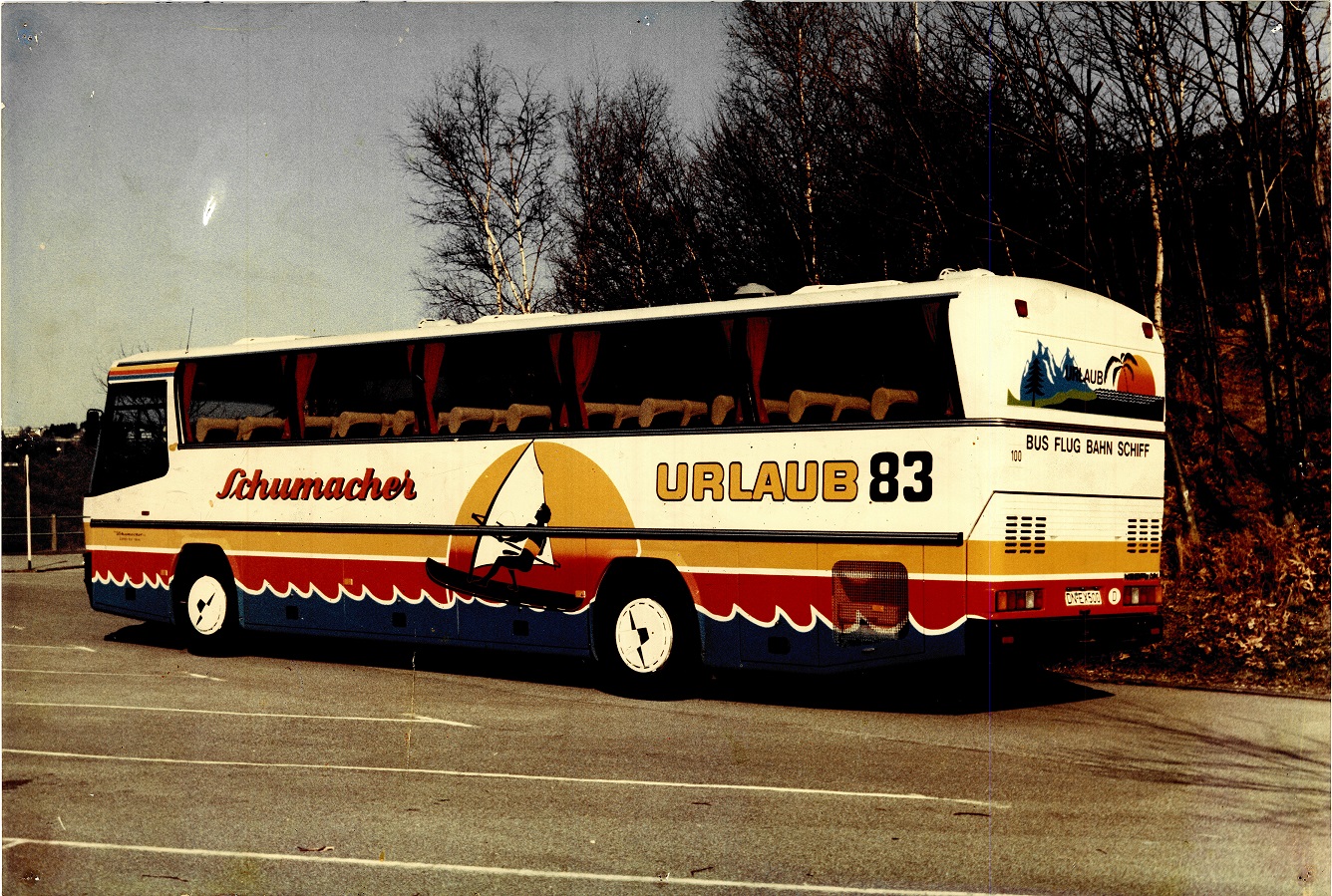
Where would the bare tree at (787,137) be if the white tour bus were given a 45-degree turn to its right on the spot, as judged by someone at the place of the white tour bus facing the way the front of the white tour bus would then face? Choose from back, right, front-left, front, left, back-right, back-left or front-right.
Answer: front

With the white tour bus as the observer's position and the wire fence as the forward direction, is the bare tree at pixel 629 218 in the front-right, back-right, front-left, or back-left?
front-right

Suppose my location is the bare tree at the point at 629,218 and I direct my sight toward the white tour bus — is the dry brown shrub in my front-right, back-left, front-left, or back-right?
front-left

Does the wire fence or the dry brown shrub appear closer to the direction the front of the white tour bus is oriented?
the wire fence

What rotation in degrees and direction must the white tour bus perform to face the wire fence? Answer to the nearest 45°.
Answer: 0° — it already faces it

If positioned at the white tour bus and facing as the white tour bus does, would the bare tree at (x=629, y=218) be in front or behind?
in front

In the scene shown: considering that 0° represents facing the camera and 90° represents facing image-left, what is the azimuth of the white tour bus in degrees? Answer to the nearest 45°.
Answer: approximately 135°
